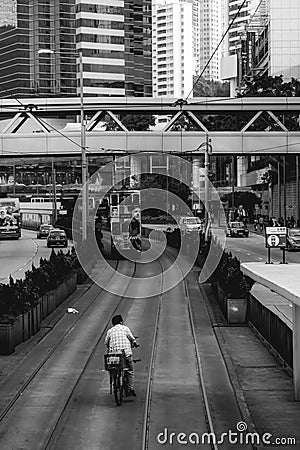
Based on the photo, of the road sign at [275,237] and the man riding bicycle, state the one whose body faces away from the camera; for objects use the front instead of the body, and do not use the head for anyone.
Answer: the man riding bicycle

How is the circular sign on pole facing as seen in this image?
toward the camera

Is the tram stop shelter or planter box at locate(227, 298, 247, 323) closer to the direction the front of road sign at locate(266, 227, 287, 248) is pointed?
the tram stop shelter

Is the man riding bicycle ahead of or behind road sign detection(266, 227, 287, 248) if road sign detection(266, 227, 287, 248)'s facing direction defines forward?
ahead

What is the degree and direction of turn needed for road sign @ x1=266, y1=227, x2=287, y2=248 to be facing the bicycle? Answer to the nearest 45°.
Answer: approximately 45° to its right

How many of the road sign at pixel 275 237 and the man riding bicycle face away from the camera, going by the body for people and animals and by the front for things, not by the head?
1

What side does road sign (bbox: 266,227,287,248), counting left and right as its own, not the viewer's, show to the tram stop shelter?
front

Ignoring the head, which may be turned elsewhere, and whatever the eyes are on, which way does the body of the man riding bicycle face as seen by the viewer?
away from the camera

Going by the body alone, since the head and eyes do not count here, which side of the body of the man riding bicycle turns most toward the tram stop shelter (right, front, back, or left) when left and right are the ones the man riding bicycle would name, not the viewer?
right

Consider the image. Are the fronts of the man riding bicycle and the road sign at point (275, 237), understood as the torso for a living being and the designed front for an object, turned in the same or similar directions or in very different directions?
very different directions
